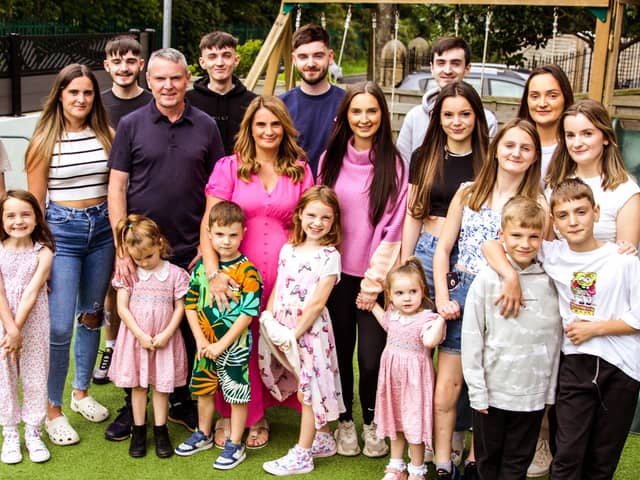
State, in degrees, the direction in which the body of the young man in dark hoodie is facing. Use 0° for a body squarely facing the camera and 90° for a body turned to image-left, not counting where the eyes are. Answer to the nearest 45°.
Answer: approximately 0°

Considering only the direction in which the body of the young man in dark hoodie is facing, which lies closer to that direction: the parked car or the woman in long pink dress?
the woman in long pink dress

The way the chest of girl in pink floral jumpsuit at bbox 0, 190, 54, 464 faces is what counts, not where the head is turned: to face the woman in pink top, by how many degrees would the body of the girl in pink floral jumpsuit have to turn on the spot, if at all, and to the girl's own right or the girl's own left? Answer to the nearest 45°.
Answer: approximately 90° to the girl's own left

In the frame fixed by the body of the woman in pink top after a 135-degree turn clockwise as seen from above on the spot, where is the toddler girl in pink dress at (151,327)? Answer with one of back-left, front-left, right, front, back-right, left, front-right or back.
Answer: front-left

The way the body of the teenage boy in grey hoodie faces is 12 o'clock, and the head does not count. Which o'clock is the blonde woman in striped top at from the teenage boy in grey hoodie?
The blonde woman in striped top is roughly at 2 o'clock from the teenage boy in grey hoodie.

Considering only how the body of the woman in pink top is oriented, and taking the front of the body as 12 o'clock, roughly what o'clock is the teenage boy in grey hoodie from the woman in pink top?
The teenage boy in grey hoodie is roughly at 7 o'clock from the woman in pink top.
